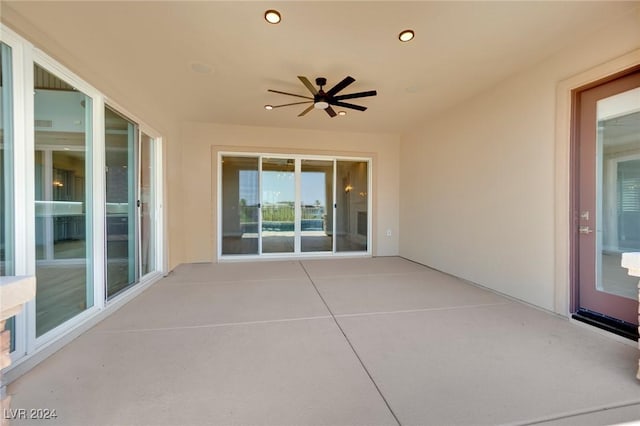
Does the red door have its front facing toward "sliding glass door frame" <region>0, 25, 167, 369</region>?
yes

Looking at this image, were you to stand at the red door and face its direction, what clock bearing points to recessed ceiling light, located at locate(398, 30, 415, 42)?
The recessed ceiling light is roughly at 12 o'clock from the red door.

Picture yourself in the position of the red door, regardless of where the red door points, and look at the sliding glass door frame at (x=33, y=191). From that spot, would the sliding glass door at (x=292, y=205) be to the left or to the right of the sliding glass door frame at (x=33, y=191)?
right

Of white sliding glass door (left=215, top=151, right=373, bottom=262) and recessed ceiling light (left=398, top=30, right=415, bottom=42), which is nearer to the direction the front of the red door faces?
the recessed ceiling light

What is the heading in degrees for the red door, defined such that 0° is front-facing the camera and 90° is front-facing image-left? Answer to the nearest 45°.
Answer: approximately 45°

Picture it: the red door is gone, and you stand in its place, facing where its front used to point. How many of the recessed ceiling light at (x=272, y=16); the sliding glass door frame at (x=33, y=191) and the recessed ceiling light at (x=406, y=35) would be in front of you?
3

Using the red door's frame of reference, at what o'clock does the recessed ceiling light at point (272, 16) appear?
The recessed ceiling light is roughly at 12 o'clock from the red door.

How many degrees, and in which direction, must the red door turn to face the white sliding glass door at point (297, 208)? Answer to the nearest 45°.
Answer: approximately 45° to its right

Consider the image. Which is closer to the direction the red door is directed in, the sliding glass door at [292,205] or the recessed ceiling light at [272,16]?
the recessed ceiling light
